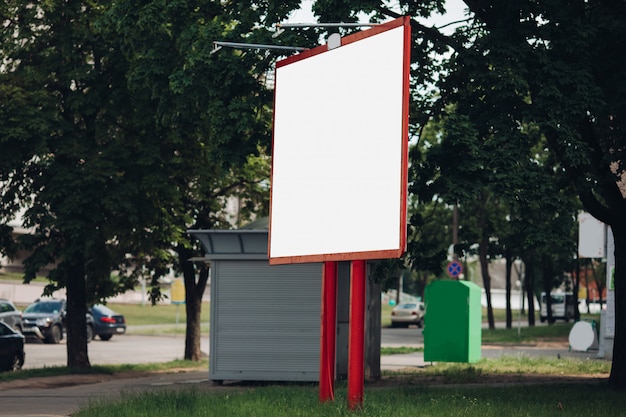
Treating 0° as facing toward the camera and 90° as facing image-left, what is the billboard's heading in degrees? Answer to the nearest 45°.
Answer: approximately 45°

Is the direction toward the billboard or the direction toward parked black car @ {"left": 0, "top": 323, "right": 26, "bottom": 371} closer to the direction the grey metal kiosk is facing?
the billboard

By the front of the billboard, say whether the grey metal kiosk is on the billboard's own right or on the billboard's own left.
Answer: on the billboard's own right

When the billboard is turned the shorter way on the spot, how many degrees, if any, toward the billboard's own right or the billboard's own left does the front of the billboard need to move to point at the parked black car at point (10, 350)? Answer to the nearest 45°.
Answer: approximately 90° to the billboard's own right

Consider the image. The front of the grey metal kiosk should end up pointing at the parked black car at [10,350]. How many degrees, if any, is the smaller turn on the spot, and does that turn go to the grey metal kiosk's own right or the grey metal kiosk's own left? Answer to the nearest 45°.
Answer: approximately 135° to the grey metal kiosk's own right

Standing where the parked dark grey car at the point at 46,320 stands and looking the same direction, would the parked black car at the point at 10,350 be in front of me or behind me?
in front

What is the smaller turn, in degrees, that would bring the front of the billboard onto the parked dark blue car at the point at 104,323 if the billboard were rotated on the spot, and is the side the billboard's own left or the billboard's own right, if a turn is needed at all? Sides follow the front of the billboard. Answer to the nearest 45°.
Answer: approximately 135° to the billboard's own right

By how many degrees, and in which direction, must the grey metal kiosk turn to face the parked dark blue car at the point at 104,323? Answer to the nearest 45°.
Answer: approximately 180°

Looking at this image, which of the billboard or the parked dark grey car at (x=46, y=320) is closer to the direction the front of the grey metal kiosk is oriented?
the billboard

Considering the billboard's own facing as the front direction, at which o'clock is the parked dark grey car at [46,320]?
The parked dark grey car is roughly at 4 o'clock from the billboard.
